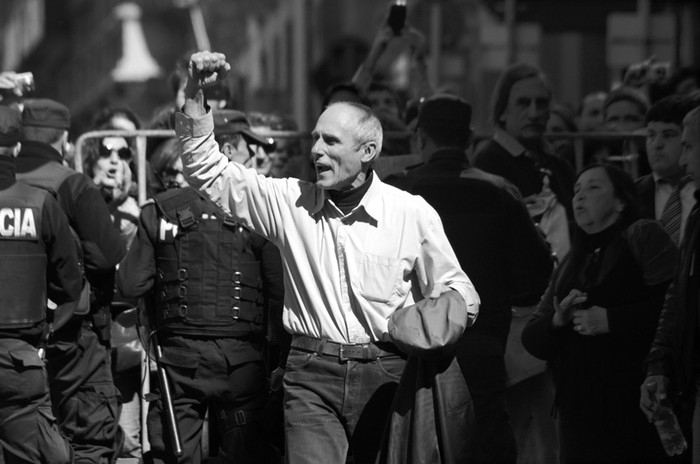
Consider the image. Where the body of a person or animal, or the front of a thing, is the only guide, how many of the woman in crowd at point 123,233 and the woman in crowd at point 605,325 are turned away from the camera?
0

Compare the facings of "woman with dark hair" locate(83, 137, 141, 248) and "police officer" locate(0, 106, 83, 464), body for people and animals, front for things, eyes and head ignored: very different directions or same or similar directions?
very different directions

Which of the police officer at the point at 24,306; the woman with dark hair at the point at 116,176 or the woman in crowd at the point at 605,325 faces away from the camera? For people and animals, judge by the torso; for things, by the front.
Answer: the police officer

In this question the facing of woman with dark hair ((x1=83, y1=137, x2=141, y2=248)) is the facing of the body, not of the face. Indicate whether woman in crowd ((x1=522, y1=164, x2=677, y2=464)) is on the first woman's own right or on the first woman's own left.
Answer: on the first woman's own left

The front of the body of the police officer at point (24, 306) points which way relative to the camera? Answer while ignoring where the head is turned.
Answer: away from the camera

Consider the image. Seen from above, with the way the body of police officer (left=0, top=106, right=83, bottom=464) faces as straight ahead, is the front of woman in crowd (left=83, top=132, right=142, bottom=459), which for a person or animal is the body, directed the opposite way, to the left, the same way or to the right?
the opposite way

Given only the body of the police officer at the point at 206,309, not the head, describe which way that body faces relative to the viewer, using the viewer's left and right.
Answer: facing away from the viewer

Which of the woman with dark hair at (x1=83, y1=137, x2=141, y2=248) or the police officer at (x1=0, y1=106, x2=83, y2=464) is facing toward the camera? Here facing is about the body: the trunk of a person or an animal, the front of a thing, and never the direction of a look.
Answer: the woman with dark hair

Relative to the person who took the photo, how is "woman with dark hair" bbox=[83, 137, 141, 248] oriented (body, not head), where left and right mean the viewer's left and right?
facing the viewer

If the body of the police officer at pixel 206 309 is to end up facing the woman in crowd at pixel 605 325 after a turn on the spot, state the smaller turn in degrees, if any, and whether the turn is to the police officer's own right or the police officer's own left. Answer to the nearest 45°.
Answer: approximately 90° to the police officer's own right

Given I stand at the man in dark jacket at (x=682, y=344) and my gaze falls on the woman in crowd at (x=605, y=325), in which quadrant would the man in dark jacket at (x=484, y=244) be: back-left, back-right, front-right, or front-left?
front-left

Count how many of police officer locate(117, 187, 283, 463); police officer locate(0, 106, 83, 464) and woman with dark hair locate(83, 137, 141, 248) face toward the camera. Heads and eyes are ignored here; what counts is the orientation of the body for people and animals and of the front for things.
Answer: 1

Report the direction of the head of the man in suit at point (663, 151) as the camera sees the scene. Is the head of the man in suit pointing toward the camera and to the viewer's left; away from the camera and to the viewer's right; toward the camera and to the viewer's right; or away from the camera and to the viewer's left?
toward the camera and to the viewer's left
